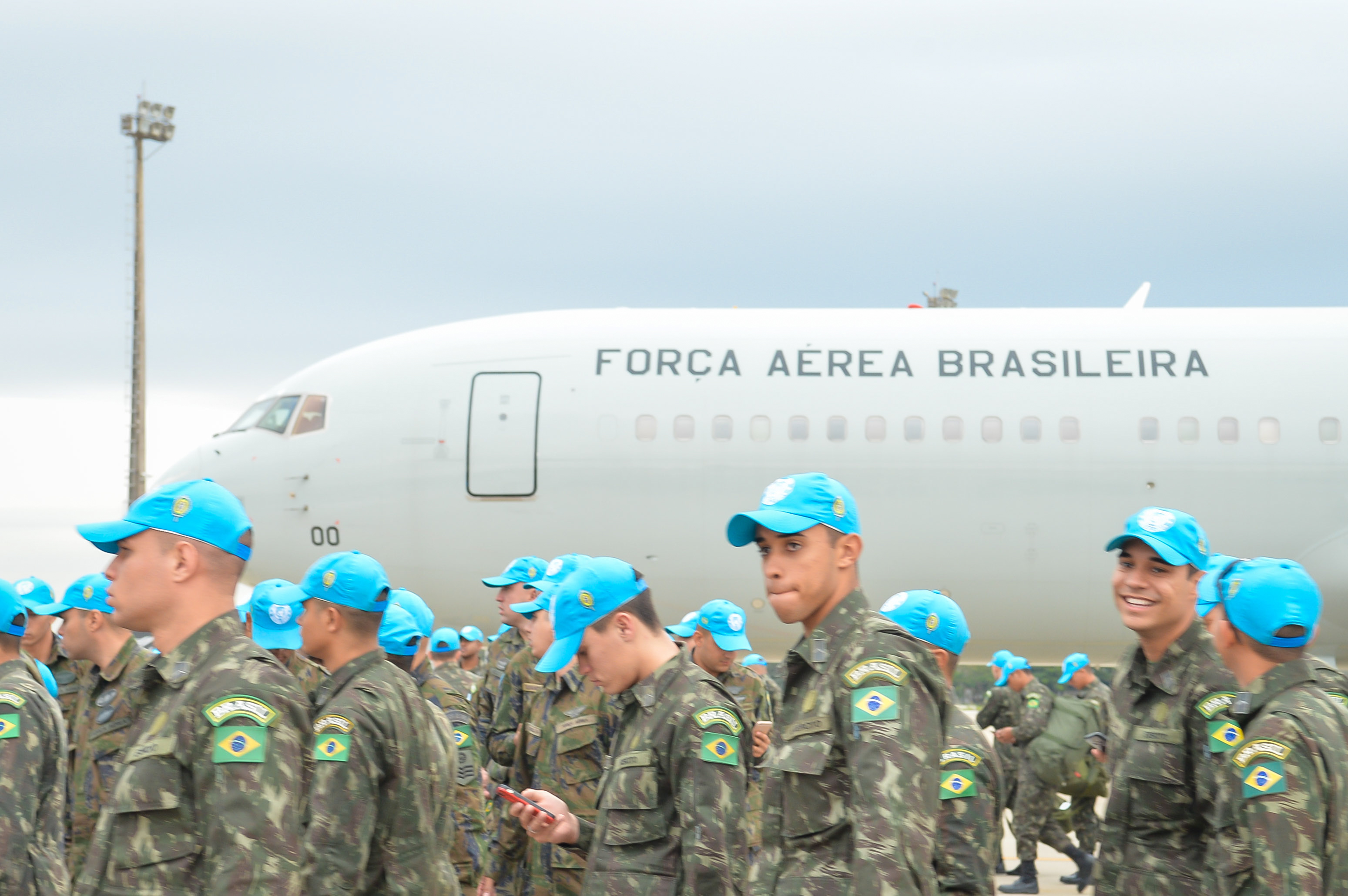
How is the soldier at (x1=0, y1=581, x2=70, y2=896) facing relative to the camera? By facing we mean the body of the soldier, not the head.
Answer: to the viewer's left

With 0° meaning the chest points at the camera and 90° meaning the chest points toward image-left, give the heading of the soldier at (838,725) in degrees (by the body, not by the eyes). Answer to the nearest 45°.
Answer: approximately 45°

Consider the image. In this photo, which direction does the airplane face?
to the viewer's left

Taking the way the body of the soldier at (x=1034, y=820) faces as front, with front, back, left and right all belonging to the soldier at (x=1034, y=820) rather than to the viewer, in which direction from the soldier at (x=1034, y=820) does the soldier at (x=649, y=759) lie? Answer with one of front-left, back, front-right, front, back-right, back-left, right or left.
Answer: left

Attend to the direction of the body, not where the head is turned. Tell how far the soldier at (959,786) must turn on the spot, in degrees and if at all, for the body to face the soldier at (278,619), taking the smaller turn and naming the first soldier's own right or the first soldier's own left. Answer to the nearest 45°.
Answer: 0° — they already face them

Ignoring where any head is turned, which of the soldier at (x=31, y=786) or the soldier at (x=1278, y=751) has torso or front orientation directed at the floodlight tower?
the soldier at (x=1278, y=751)

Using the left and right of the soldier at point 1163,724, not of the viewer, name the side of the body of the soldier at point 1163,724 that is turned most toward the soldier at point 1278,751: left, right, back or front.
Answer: left

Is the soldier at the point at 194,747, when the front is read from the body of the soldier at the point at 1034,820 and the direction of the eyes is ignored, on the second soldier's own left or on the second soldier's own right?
on the second soldier's own left

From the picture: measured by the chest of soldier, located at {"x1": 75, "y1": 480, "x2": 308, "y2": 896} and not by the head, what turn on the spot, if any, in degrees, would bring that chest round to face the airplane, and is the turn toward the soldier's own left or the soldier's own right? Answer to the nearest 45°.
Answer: approximately 135° to the soldier's own right

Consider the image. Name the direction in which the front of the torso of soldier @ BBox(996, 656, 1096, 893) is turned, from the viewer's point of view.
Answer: to the viewer's left

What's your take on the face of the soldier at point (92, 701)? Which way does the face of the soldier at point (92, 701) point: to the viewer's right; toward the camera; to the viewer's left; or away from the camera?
to the viewer's left

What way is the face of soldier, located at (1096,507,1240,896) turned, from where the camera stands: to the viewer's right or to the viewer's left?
to the viewer's left

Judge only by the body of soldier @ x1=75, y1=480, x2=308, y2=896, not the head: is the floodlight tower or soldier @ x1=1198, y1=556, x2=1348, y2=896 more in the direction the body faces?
the floodlight tower

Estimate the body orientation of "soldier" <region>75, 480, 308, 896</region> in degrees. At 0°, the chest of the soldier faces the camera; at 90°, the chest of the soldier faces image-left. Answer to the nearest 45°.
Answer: approximately 90°

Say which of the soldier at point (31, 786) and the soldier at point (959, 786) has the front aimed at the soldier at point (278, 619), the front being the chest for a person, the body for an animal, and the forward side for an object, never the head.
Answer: the soldier at point (959, 786)
